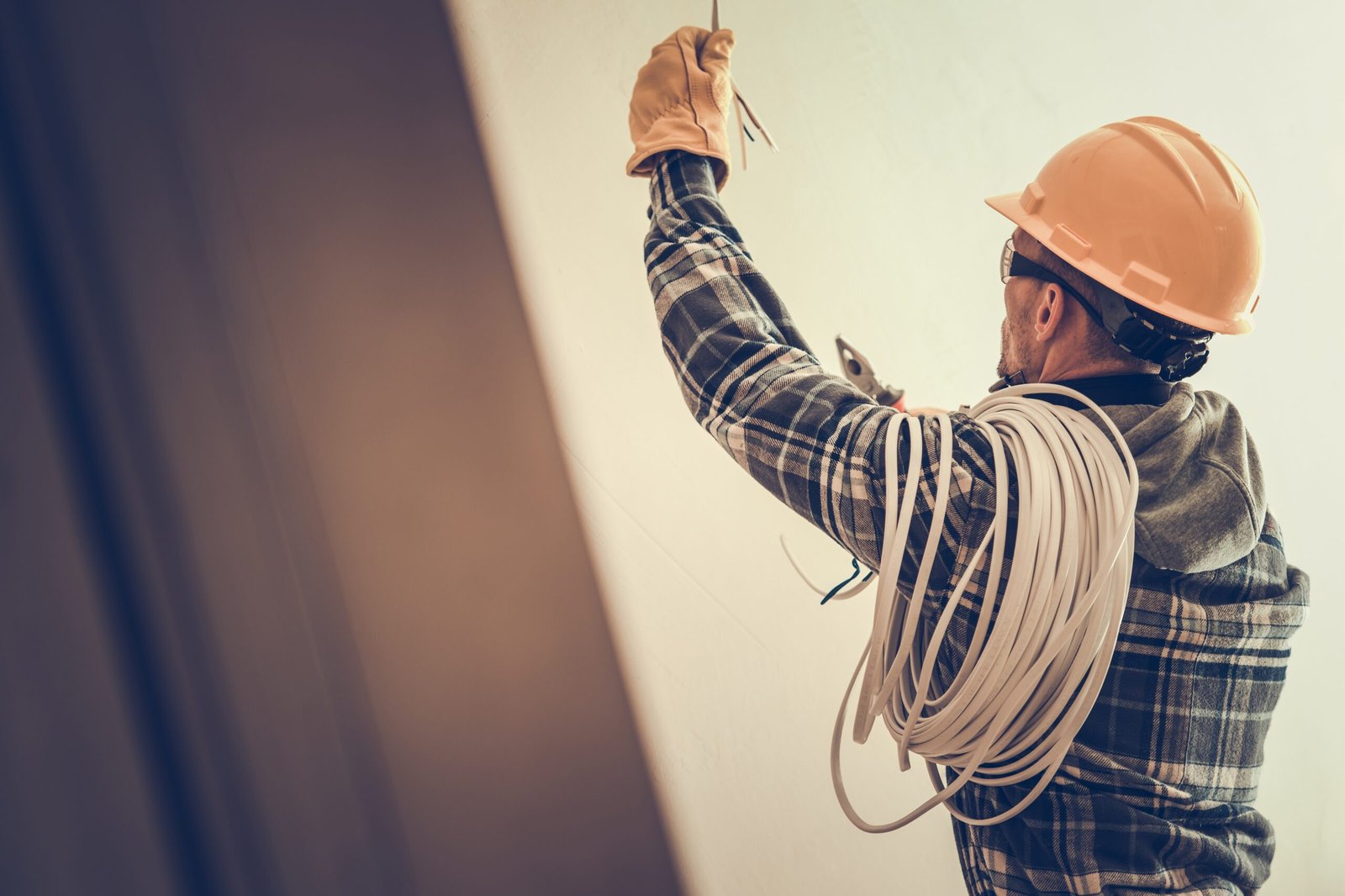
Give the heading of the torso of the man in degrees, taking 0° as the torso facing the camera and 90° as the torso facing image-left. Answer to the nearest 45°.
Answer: approximately 135°

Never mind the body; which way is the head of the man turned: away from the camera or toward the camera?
away from the camera
